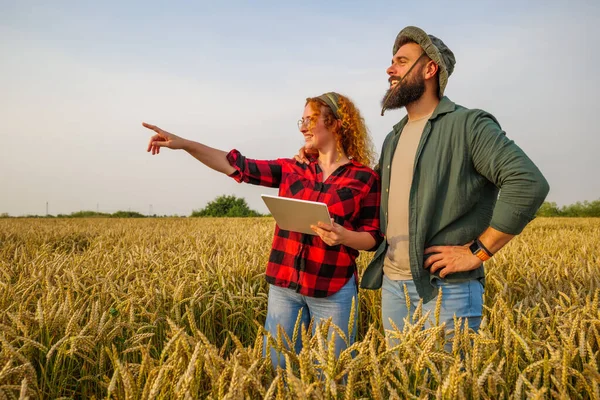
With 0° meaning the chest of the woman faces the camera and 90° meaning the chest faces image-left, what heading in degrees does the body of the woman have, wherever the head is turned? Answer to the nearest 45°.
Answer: approximately 45°

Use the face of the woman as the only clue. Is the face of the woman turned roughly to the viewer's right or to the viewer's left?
to the viewer's left
